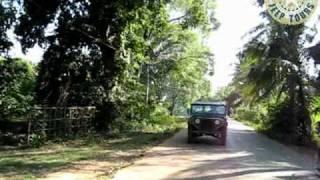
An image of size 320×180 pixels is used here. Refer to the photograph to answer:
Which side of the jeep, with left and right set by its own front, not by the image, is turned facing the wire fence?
right

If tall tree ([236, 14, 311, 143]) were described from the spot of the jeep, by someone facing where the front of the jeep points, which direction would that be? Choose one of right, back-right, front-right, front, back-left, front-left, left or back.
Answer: back-left

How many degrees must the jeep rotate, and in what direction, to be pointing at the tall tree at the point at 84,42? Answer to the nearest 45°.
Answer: approximately 90° to its right

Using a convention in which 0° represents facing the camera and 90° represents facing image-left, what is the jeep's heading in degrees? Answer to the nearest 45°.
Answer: approximately 0°
